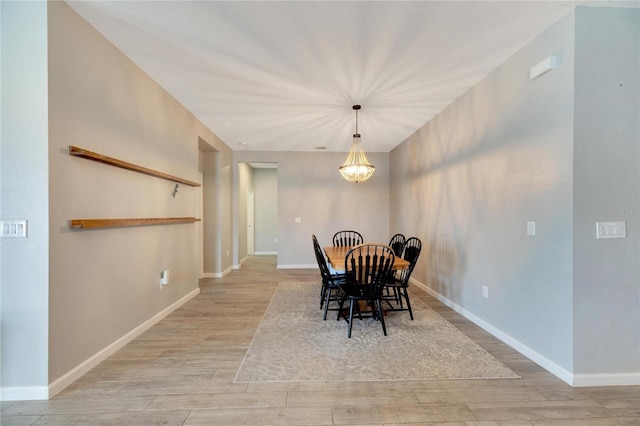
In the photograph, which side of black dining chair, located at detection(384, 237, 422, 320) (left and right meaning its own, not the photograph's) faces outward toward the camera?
left

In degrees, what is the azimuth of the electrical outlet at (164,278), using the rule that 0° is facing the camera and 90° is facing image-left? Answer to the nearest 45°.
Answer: approximately 315°

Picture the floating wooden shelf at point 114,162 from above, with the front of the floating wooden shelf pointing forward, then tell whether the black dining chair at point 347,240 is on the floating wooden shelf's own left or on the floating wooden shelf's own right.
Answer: on the floating wooden shelf's own left

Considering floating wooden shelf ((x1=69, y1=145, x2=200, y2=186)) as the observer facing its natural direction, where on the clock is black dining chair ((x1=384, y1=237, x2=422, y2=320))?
The black dining chair is roughly at 11 o'clock from the floating wooden shelf.

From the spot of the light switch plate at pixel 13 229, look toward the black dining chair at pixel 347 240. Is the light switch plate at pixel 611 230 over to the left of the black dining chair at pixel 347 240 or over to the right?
right

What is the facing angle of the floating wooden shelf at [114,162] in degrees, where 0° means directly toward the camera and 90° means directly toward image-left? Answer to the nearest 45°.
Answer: approximately 315°

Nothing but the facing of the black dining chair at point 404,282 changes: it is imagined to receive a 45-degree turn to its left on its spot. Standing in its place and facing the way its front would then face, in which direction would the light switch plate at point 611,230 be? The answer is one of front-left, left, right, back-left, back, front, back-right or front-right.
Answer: left

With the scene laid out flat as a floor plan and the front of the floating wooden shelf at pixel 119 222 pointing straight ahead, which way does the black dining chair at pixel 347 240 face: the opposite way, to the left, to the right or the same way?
to the right

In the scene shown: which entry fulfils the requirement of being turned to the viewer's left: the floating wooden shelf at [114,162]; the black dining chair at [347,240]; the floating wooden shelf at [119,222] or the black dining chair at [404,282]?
the black dining chair at [404,282]

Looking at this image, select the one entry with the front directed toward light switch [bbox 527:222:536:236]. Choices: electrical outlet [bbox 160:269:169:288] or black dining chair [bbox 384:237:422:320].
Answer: electrical outlet [bbox 160:269:169:288]

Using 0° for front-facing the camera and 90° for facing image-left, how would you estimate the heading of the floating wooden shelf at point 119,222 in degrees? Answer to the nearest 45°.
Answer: approximately 315°

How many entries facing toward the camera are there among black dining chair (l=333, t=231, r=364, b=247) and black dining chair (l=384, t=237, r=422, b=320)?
1
